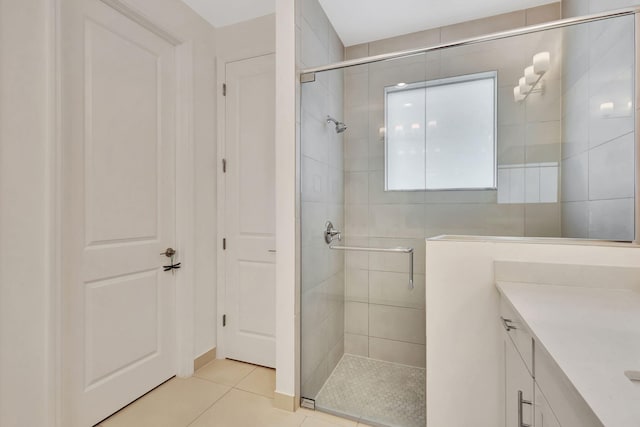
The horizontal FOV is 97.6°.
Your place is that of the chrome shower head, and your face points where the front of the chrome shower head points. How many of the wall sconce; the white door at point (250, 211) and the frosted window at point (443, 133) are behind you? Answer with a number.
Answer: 1

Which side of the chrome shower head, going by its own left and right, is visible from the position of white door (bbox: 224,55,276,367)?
back

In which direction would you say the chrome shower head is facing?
to the viewer's right

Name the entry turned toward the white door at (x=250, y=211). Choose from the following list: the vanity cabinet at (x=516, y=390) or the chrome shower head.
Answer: the vanity cabinet

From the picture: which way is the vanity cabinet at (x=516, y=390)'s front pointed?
to the viewer's left

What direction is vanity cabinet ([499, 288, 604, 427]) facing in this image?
to the viewer's left
